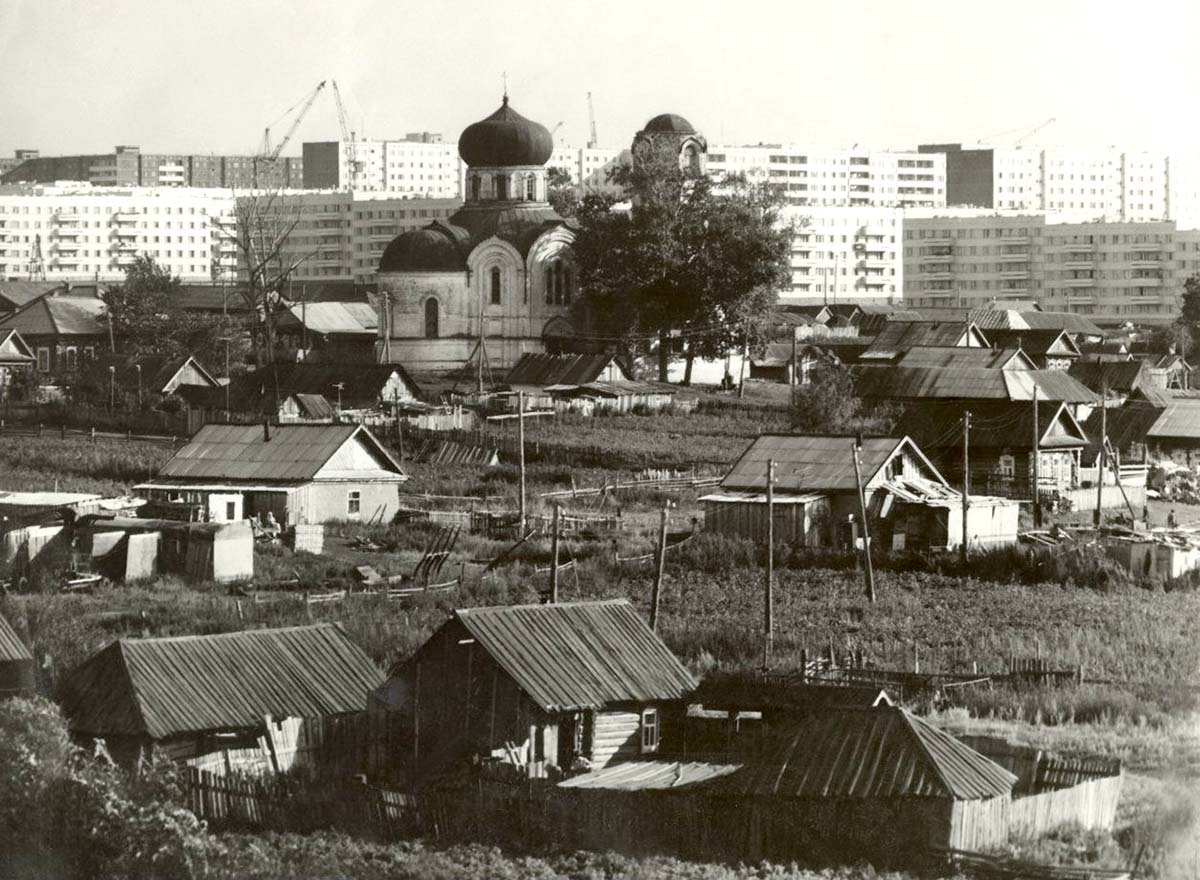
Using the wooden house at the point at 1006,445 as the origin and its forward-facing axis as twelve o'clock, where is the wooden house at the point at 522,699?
the wooden house at the point at 522,699 is roughly at 2 o'clock from the wooden house at the point at 1006,445.

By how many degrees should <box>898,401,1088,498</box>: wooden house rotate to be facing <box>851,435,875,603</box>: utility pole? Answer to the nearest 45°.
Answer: approximately 45° to its right

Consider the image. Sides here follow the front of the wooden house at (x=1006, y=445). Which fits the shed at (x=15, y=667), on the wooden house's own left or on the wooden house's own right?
on the wooden house's own right

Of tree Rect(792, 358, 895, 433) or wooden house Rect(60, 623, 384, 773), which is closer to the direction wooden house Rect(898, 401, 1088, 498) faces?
the wooden house

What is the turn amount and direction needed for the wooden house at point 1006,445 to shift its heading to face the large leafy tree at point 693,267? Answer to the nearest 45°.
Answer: approximately 180°

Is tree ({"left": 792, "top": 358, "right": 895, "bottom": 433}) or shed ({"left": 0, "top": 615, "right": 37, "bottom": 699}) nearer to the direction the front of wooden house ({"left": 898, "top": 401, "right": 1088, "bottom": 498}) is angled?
the shed

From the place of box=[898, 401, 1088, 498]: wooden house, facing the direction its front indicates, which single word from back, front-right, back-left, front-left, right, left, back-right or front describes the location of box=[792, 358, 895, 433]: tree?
back
